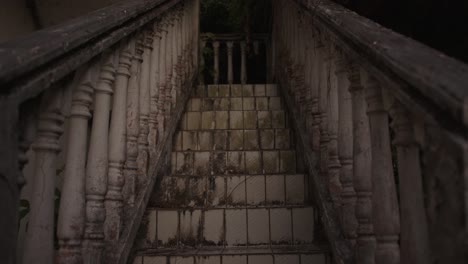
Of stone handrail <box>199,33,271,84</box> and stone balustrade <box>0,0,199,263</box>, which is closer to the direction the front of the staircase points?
the stone balustrade

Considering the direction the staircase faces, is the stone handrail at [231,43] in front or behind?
behind

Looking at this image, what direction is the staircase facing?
toward the camera
